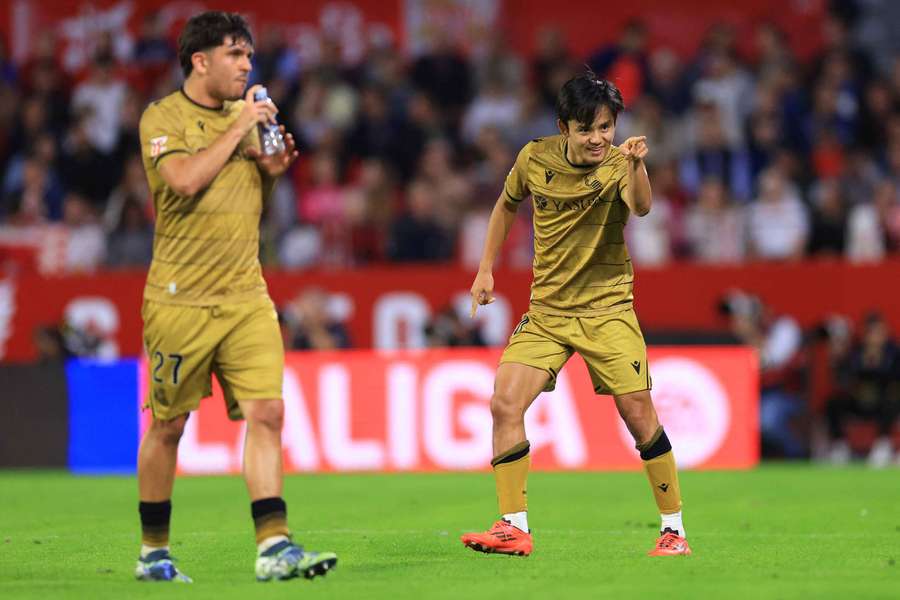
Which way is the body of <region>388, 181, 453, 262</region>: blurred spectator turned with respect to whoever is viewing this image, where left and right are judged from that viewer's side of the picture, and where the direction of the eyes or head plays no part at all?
facing the viewer

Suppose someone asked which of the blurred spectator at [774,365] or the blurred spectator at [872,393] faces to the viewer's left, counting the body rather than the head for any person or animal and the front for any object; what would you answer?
the blurred spectator at [774,365]

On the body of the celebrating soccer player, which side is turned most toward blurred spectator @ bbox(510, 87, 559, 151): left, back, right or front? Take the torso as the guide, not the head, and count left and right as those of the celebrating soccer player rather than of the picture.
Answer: back

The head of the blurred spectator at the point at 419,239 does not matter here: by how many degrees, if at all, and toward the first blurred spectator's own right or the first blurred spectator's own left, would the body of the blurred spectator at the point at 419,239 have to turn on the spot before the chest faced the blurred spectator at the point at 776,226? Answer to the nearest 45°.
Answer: approximately 90° to the first blurred spectator's own left

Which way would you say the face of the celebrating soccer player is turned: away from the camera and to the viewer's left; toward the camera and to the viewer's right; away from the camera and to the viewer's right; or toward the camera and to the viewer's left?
toward the camera and to the viewer's right

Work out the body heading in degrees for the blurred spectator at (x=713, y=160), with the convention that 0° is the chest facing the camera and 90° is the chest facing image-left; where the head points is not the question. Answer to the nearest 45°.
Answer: approximately 0°

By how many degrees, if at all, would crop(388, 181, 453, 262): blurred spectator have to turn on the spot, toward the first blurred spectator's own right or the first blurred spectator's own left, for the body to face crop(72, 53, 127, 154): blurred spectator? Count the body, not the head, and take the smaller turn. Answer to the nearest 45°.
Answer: approximately 135° to the first blurred spectator's own right

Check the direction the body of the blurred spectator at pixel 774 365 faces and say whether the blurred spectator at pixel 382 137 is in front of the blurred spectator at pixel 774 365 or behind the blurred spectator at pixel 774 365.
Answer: in front

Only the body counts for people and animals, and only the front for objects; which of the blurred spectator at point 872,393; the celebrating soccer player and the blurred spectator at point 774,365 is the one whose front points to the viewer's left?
the blurred spectator at point 774,365

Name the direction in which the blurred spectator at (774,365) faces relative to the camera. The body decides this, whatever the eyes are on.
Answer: to the viewer's left

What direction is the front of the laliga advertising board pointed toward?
toward the camera

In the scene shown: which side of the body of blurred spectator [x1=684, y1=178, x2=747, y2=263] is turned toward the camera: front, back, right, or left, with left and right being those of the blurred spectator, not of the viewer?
front
